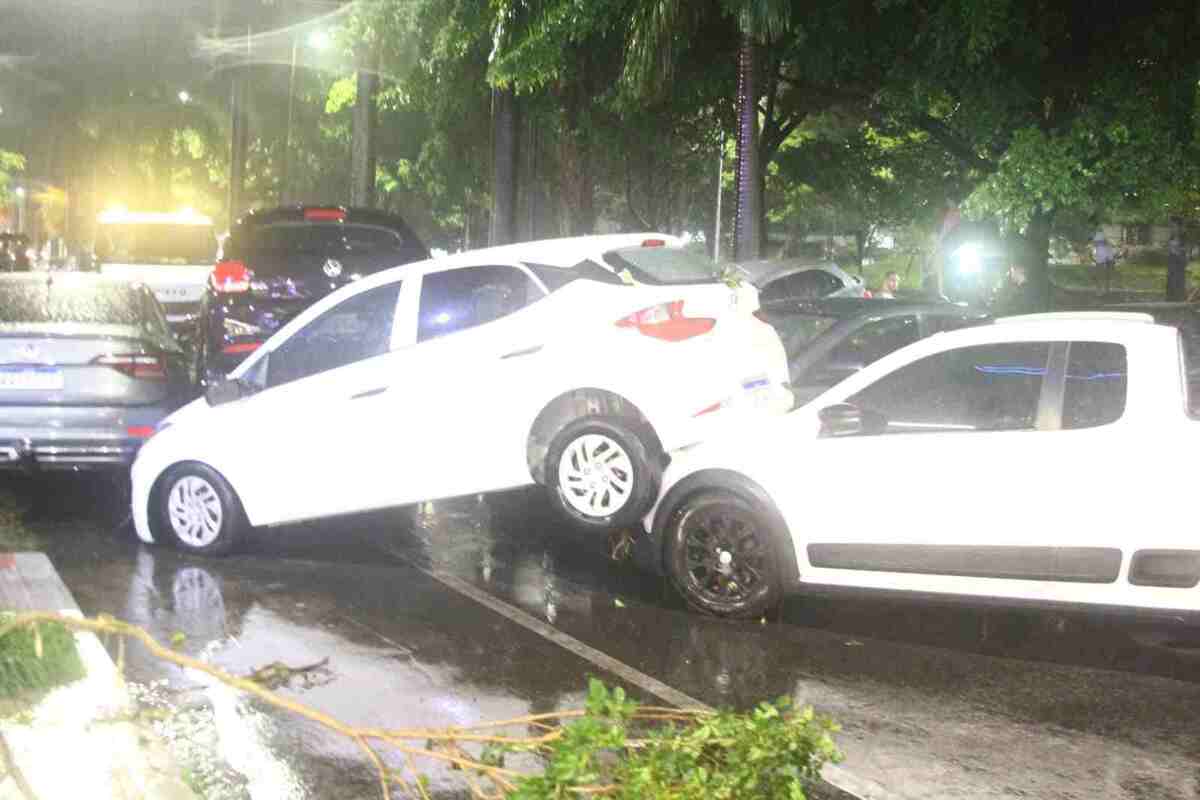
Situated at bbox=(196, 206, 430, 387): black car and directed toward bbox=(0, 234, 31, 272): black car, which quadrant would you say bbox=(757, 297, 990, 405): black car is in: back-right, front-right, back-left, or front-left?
back-right

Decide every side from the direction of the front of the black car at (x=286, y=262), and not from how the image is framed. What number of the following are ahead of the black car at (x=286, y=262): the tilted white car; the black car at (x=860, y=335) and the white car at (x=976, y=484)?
0

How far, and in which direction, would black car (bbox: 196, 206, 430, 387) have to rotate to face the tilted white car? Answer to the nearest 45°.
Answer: approximately 180°

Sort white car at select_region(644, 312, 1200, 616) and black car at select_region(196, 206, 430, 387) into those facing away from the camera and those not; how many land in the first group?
1

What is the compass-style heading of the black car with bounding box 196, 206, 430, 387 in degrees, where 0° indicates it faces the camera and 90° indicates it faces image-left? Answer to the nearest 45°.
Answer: approximately 180°

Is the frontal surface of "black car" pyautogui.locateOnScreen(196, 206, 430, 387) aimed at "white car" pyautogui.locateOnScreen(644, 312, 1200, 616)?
no

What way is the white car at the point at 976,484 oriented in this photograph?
to the viewer's left

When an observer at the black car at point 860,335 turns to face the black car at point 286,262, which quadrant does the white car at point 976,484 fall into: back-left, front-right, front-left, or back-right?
back-left

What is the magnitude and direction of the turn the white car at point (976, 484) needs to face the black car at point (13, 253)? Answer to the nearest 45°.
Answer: approximately 45° to its right
